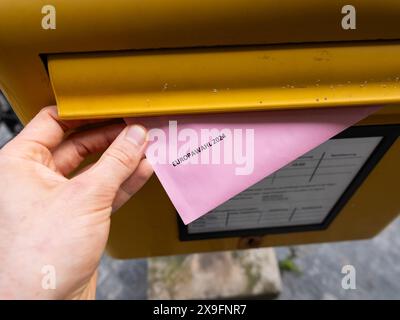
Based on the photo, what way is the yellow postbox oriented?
toward the camera
